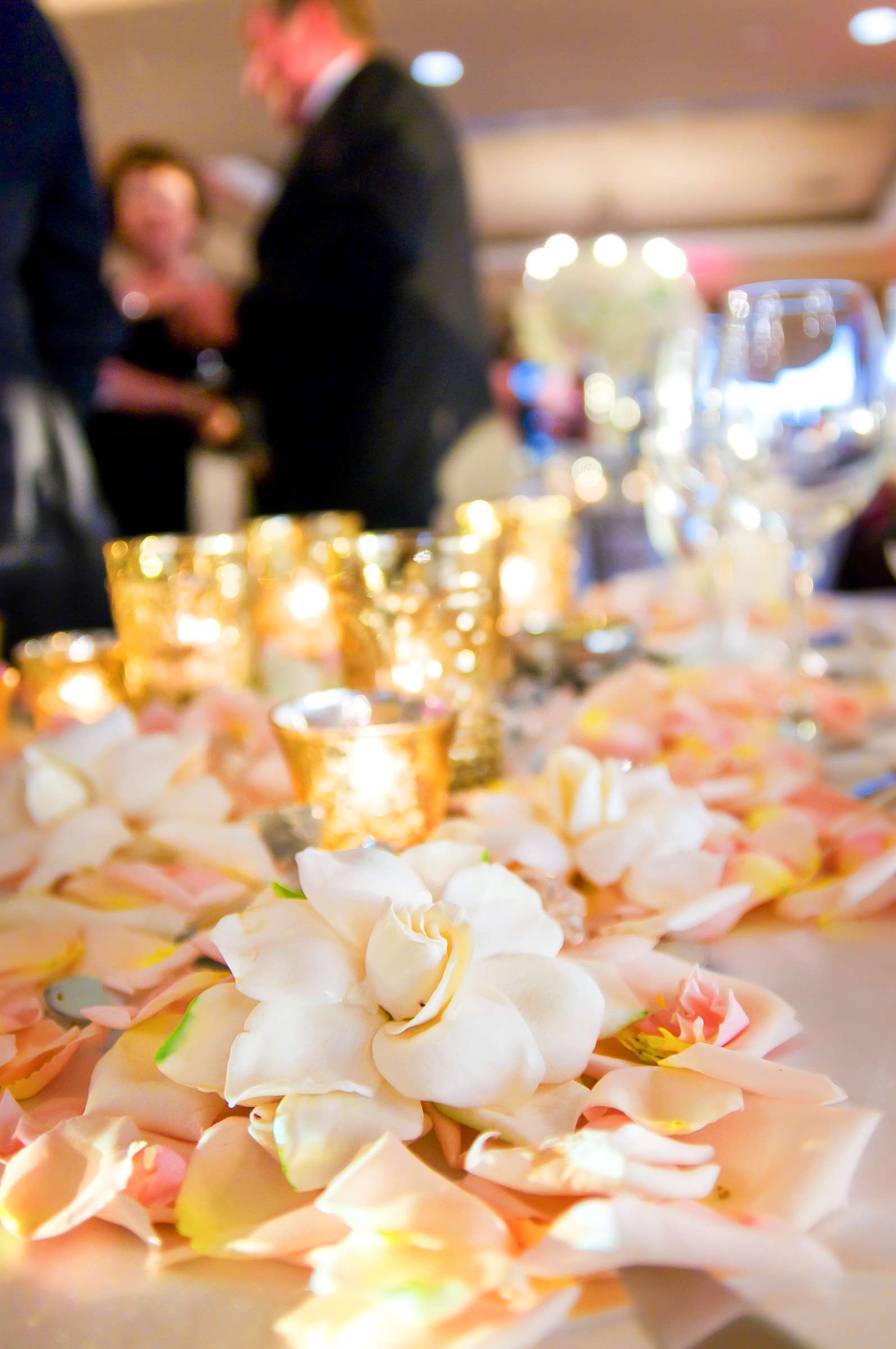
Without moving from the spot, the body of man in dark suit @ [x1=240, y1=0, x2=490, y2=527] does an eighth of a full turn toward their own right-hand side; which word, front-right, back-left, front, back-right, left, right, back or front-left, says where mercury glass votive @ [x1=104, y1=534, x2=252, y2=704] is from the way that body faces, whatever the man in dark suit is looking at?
back-left

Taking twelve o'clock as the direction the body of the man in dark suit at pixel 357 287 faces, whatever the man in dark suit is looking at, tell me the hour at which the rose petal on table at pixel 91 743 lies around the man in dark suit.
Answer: The rose petal on table is roughly at 9 o'clock from the man in dark suit.

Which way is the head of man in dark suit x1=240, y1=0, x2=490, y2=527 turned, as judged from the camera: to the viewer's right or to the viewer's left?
to the viewer's left

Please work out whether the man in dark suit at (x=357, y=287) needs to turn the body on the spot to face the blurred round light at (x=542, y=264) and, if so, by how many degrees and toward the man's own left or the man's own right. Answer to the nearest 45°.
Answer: approximately 90° to the man's own right

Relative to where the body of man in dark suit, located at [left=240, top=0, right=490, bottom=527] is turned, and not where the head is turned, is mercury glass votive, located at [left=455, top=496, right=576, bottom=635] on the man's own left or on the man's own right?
on the man's own left

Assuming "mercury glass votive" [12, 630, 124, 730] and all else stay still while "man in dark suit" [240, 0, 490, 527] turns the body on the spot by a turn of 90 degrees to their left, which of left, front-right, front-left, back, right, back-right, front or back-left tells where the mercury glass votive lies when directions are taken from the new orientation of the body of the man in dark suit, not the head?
front

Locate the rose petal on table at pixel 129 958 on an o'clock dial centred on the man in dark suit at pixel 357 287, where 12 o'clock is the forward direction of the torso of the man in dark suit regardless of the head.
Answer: The rose petal on table is roughly at 9 o'clock from the man in dark suit.

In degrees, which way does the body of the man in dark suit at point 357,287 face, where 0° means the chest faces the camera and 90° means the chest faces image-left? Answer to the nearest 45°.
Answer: approximately 90°

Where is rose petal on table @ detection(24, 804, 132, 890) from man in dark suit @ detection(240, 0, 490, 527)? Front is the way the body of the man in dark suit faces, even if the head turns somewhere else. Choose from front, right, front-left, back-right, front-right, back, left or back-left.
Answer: left

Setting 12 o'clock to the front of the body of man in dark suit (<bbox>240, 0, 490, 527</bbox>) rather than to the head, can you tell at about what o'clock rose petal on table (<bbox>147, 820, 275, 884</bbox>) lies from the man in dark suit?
The rose petal on table is roughly at 9 o'clock from the man in dark suit.

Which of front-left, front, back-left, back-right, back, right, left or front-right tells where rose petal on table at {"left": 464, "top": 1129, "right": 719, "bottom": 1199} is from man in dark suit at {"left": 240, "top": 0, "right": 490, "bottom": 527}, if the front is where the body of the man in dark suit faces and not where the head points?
left

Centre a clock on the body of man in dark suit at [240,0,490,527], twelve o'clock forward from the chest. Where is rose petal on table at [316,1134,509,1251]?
The rose petal on table is roughly at 9 o'clock from the man in dark suit.

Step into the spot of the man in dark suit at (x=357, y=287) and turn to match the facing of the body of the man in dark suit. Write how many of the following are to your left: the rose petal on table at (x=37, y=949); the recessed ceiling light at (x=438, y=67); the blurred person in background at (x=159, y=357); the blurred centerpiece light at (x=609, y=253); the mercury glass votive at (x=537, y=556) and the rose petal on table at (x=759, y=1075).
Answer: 3

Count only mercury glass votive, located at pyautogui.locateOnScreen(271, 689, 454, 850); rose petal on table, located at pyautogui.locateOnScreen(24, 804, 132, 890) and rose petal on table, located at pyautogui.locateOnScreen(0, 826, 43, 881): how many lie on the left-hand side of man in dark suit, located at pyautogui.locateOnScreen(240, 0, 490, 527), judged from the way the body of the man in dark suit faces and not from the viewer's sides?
3

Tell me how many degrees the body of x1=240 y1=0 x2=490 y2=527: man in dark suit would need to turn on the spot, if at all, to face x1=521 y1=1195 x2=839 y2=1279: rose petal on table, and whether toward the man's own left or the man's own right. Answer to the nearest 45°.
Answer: approximately 90° to the man's own left
